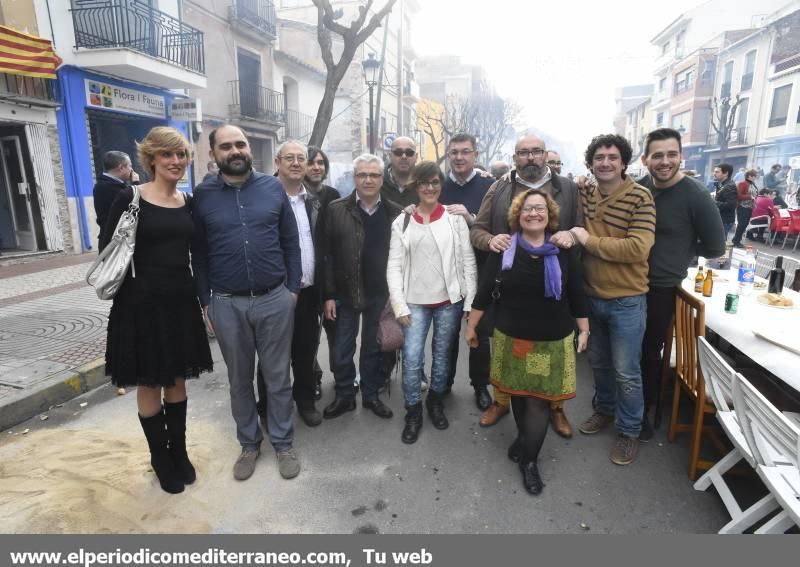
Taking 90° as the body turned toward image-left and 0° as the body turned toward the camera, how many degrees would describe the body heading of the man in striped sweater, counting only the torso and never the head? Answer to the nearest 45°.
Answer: approximately 45°

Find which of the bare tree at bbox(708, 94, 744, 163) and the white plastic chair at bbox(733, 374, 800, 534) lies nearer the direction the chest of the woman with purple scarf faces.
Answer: the white plastic chair

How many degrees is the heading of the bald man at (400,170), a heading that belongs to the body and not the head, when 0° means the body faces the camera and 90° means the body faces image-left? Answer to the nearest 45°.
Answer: approximately 0°

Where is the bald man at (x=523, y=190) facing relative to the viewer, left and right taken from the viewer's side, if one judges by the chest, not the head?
facing the viewer

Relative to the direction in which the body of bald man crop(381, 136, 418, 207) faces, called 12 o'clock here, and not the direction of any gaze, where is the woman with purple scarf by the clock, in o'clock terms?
The woman with purple scarf is roughly at 11 o'clock from the bald man.

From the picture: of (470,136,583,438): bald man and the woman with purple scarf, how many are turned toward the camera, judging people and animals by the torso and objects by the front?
2

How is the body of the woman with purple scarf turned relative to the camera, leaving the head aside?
toward the camera

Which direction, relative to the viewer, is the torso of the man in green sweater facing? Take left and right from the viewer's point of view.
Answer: facing the viewer and to the left of the viewer

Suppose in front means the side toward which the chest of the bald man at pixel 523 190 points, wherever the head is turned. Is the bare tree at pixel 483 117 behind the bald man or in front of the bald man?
behind

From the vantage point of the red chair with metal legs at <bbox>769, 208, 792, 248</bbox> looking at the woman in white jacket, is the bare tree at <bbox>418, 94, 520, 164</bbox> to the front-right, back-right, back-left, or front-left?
back-right
